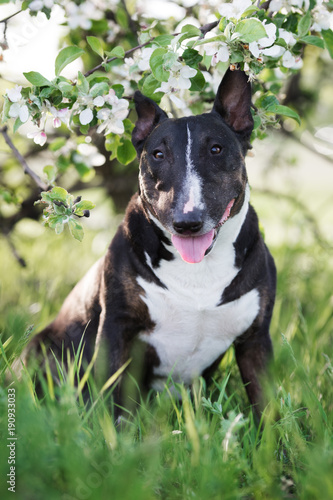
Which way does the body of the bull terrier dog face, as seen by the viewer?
toward the camera
